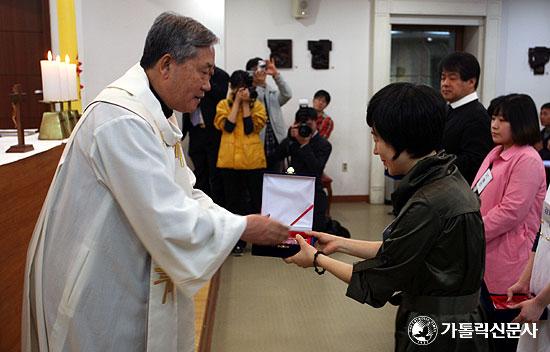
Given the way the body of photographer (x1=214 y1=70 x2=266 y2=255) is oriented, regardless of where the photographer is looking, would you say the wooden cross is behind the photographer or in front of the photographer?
in front

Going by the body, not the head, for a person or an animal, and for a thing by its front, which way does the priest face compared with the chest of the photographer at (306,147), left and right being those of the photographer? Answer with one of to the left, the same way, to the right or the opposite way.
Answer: to the left

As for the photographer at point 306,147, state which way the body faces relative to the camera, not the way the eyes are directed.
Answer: toward the camera

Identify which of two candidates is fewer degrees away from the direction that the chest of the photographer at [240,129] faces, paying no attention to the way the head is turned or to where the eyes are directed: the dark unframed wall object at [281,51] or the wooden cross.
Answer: the wooden cross

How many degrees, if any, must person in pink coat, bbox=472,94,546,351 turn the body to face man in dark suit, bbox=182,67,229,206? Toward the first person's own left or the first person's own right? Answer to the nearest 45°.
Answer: approximately 45° to the first person's own right

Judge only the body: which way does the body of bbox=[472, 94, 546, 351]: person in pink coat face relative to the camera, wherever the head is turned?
to the viewer's left

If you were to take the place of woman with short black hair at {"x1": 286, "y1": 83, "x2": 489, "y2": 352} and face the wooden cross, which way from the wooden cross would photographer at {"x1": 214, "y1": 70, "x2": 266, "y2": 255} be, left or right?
right

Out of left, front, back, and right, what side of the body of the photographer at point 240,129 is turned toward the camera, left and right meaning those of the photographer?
front

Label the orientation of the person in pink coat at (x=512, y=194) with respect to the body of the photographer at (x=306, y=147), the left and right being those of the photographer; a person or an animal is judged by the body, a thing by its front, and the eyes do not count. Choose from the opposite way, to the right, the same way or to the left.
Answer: to the right

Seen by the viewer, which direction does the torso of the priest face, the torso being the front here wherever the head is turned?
to the viewer's right
